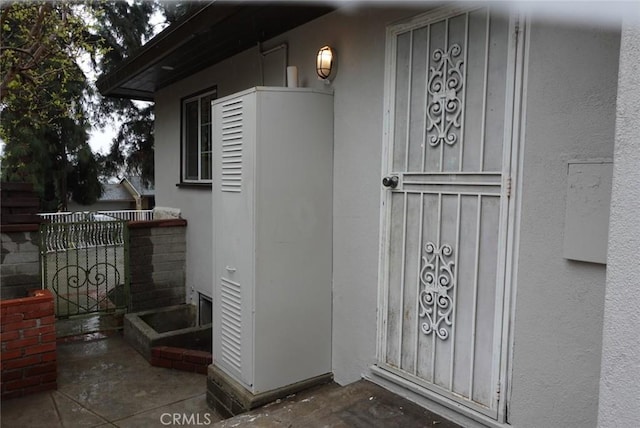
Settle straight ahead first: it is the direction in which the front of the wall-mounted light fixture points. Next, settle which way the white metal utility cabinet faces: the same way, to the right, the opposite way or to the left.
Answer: the same way

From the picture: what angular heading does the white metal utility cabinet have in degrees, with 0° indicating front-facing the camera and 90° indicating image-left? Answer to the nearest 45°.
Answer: approximately 45°

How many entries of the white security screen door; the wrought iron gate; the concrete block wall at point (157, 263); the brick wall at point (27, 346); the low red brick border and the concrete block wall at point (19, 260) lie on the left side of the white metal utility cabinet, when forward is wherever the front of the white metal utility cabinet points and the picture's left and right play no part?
1

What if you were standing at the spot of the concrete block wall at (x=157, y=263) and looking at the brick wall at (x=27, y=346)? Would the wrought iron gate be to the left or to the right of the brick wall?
right

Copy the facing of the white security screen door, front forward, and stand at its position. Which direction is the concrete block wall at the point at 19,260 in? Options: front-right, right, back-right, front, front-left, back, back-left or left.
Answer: front-right

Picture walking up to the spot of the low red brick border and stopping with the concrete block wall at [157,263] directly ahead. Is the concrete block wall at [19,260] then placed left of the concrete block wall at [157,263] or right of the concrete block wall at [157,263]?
left

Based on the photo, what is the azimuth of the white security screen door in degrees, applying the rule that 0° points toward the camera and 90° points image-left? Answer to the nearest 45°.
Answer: approximately 45°

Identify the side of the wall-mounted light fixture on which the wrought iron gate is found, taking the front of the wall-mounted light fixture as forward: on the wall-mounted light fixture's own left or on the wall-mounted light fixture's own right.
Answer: on the wall-mounted light fixture's own right

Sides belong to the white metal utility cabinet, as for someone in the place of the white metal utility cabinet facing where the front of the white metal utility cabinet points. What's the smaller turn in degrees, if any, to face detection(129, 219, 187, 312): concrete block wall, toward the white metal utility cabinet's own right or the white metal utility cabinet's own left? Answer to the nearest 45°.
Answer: approximately 90° to the white metal utility cabinet's own right

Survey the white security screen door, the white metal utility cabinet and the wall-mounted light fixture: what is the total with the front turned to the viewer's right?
0

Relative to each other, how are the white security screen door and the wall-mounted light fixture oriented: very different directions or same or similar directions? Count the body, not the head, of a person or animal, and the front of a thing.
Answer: same or similar directions
